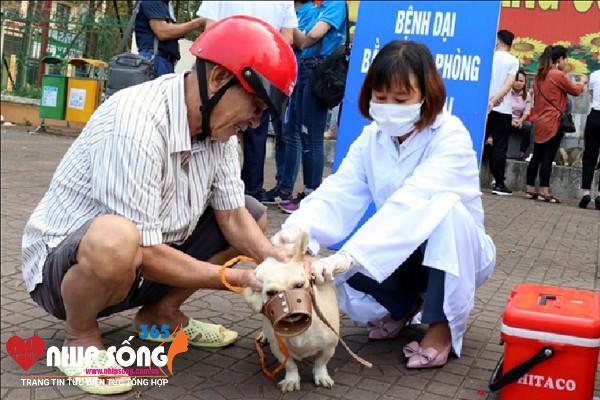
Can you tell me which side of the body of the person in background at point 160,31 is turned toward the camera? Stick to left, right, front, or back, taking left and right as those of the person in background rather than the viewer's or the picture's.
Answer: right

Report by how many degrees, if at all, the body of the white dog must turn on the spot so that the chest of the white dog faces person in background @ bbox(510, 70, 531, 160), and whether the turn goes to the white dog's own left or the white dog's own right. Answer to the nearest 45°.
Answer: approximately 180°

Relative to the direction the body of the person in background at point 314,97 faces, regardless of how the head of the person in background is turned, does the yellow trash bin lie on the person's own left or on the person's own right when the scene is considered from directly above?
on the person's own right

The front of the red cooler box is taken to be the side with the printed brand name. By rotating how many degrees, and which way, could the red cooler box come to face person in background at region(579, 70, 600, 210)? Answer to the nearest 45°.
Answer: approximately 180°

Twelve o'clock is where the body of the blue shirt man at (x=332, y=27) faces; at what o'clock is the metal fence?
The metal fence is roughly at 2 o'clock from the blue shirt man.

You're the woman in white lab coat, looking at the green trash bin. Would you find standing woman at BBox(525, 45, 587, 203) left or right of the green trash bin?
right

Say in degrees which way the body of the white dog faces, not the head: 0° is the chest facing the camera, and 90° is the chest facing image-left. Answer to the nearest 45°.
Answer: approximately 0°

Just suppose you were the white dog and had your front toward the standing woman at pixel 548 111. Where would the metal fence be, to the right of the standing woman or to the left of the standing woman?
left

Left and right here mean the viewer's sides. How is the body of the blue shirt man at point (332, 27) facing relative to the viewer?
facing to the left of the viewer

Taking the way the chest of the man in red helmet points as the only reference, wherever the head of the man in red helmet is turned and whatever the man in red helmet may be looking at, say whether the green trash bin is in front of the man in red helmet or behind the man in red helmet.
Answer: behind
